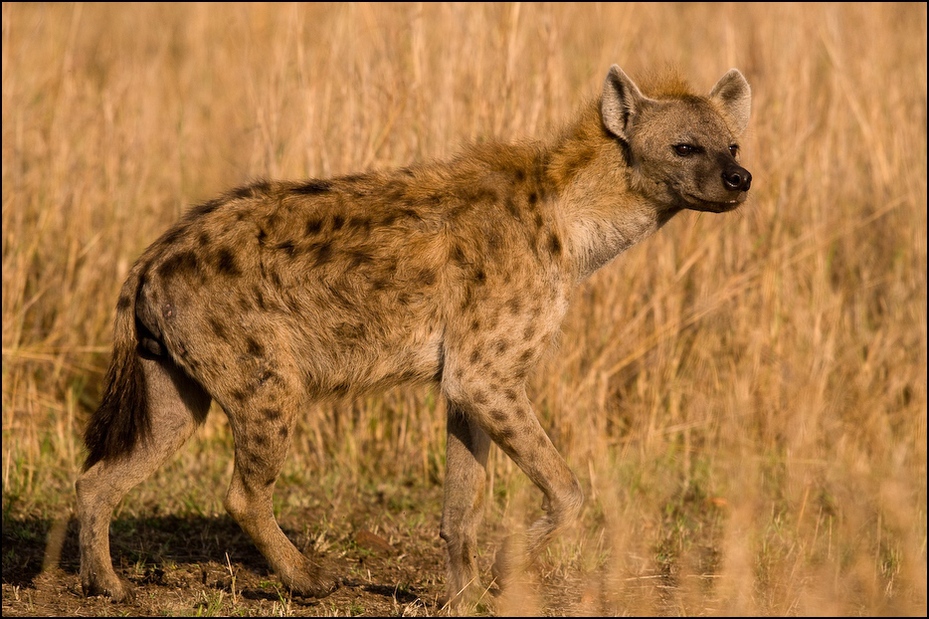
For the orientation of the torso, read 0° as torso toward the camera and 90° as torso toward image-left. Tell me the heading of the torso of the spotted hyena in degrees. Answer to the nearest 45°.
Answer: approximately 270°
